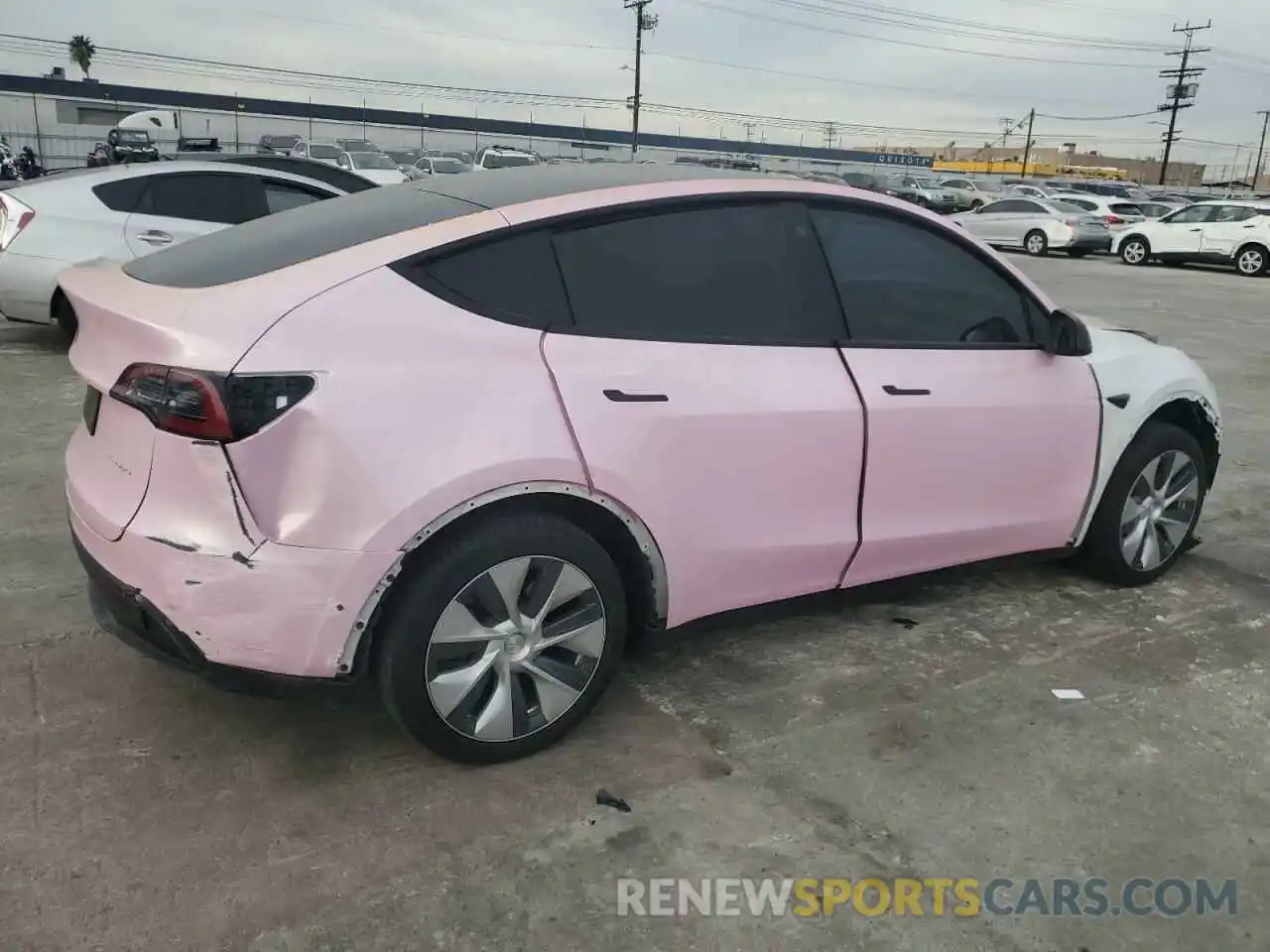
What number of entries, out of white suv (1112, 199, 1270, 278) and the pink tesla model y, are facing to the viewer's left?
1

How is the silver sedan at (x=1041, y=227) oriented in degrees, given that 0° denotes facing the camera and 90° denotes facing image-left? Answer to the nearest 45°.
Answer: approximately 135°

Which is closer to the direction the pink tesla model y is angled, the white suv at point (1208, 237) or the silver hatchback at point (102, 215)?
the white suv

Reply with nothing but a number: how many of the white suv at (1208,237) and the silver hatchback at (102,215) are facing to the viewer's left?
1

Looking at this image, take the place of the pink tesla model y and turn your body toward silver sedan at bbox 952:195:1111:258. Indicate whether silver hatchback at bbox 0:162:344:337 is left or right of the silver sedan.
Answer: left

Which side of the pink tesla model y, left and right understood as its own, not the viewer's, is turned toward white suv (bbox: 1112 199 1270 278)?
front

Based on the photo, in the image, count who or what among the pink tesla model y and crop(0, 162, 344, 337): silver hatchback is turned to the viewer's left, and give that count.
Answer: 0

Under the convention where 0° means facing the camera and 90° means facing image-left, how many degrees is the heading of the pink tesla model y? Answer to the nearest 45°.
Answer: approximately 225°

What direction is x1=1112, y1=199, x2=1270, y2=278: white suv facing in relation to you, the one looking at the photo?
facing to the left of the viewer

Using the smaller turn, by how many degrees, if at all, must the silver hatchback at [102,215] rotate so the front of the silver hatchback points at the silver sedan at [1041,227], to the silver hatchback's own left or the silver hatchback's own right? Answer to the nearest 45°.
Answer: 0° — it already faces it

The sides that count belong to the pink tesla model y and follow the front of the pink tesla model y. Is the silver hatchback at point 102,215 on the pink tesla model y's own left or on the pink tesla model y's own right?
on the pink tesla model y's own left
